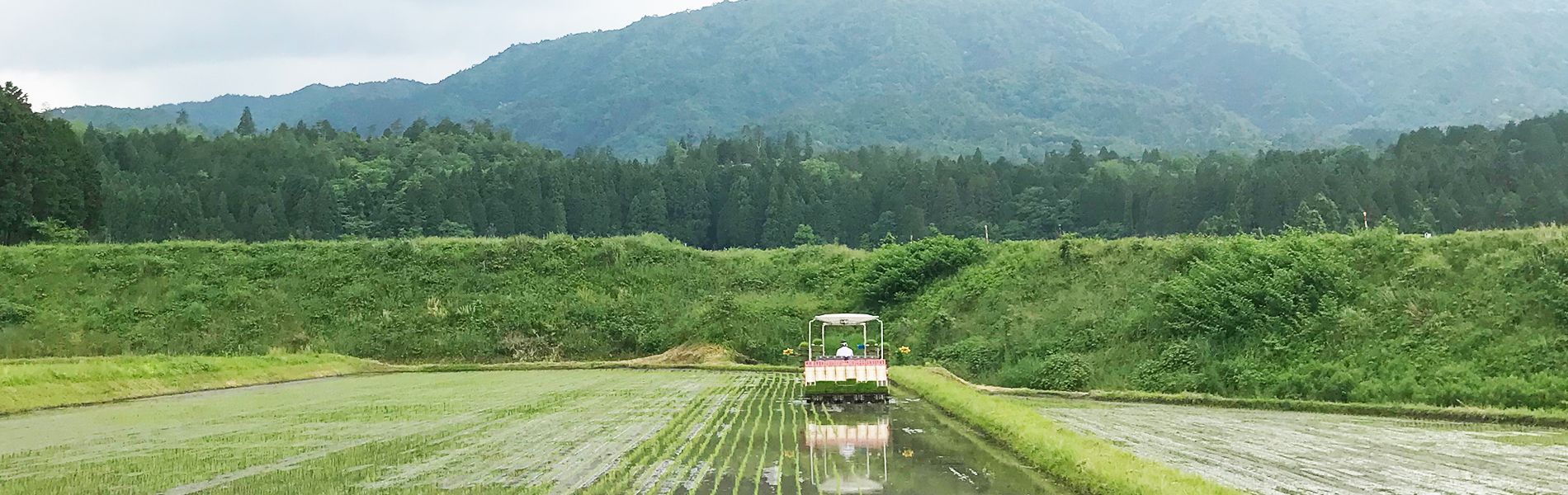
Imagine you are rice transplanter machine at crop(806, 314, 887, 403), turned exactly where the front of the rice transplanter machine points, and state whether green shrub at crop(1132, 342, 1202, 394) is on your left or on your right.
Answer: on your right

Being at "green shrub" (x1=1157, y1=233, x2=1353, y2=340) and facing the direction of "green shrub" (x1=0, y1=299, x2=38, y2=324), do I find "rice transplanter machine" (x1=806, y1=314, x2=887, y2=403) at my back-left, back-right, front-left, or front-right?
front-left

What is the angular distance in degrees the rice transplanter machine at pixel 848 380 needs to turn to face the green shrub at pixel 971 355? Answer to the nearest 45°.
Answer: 0° — it already faces it

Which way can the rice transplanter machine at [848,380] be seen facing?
away from the camera

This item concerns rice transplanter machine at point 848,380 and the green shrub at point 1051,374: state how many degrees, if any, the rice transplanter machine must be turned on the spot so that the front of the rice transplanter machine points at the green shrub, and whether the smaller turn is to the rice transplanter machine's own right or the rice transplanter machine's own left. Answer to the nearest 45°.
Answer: approximately 45° to the rice transplanter machine's own right

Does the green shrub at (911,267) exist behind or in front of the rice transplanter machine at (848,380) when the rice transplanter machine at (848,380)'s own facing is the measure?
in front

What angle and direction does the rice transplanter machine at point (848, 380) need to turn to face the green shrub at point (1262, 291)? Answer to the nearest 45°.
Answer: approximately 45° to its right

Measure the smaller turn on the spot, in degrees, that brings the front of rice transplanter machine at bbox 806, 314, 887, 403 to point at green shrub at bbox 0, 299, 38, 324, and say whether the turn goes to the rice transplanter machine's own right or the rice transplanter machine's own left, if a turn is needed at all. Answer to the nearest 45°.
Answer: approximately 45° to the rice transplanter machine's own left

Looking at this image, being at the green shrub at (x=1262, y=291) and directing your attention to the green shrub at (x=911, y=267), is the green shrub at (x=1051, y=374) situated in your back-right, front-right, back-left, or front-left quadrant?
front-left
